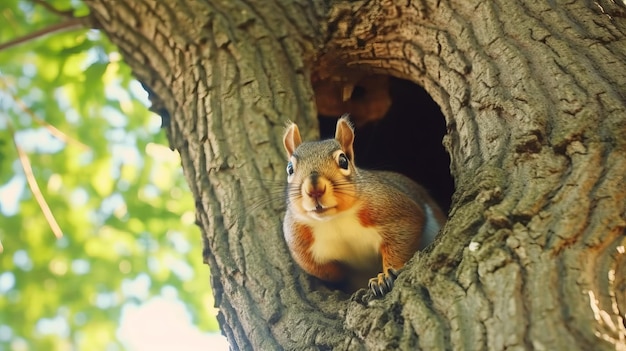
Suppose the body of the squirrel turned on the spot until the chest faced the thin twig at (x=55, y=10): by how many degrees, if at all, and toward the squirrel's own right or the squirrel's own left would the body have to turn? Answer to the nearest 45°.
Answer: approximately 90° to the squirrel's own right

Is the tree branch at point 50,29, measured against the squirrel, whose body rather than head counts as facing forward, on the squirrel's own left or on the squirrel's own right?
on the squirrel's own right

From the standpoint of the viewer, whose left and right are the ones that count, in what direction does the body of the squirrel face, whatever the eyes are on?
facing the viewer and to the left of the viewer
